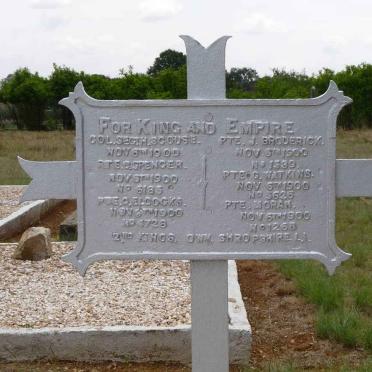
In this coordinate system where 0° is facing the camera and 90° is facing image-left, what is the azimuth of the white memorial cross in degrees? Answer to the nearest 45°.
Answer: approximately 0°

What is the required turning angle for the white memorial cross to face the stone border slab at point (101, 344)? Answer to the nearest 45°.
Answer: approximately 135° to its right

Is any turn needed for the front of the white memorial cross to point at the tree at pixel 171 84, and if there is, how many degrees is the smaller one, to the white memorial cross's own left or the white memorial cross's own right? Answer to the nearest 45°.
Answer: approximately 180°

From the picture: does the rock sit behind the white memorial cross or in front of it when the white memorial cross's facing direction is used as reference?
behind

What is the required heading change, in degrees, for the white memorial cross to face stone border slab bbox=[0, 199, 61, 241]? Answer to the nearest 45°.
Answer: approximately 180°

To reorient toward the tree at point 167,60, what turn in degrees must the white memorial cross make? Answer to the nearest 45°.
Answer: approximately 180°

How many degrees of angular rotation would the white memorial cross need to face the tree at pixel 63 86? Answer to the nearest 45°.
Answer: approximately 180°

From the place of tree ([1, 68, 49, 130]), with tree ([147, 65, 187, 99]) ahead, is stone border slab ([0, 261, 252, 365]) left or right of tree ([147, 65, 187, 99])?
right
